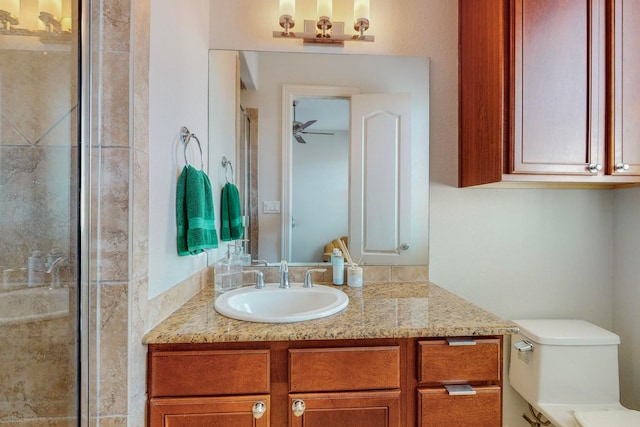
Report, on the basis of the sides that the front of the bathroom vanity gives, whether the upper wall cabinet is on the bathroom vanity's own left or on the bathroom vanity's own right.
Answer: on the bathroom vanity's own left

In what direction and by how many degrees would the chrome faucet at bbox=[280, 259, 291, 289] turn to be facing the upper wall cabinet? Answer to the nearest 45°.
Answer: approximately 90° to its left

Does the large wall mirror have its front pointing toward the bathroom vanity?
yes

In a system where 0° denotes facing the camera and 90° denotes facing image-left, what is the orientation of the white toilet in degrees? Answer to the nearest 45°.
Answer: approximately 315°

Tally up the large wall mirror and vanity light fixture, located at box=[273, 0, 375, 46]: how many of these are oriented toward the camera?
2

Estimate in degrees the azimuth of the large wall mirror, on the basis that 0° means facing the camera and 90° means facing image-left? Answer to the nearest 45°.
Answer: approximately 0°

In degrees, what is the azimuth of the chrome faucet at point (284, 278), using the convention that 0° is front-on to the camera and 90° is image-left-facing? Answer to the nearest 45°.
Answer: approximately 0°
